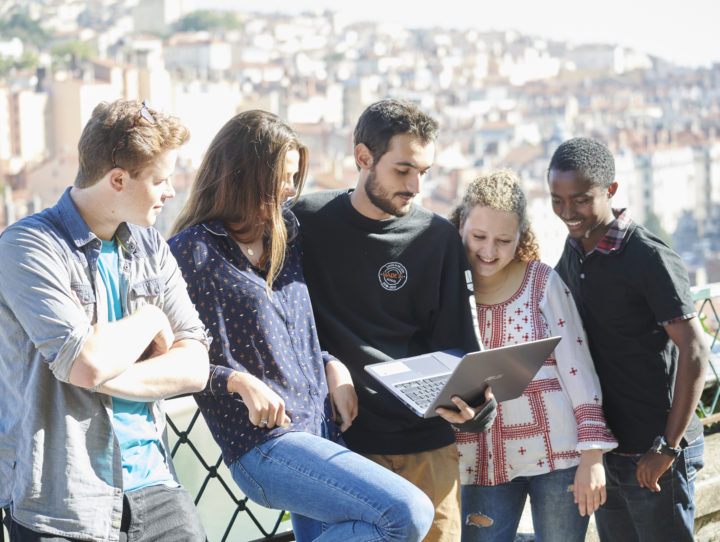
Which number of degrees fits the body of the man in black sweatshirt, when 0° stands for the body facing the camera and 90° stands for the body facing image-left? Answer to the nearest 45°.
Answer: approximately 0°

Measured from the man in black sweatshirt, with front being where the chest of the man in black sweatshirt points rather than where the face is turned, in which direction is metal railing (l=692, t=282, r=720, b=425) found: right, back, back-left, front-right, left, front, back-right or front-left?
back-left

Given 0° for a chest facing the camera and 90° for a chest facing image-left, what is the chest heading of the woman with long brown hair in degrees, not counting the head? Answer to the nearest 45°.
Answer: approximately 315°
